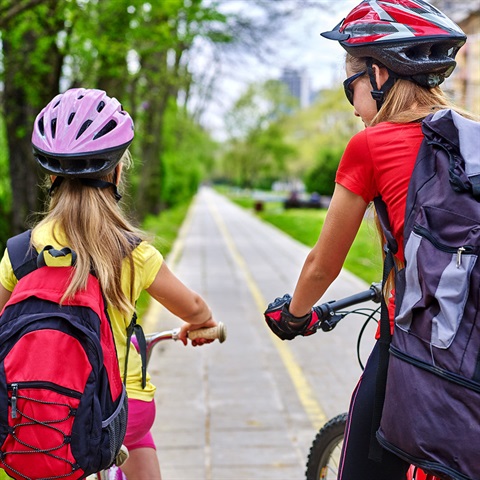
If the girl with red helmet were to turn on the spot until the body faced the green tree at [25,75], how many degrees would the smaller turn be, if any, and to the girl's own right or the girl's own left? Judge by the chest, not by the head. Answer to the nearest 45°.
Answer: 0° — they already face it

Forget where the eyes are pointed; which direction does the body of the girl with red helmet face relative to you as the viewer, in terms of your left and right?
facing away from the viewer and to the left of the viewer

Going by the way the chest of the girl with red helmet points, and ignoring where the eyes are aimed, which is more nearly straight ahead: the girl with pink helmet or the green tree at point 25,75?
the green tree

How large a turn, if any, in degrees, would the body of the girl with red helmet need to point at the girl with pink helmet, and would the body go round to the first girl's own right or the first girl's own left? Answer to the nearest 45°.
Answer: approximately 45° to the first girl's own left

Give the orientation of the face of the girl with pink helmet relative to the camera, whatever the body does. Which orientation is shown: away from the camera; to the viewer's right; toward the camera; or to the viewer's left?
away from the camera

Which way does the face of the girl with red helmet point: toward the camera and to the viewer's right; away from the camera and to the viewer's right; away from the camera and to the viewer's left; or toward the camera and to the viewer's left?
away from the camera and to the viewer's left

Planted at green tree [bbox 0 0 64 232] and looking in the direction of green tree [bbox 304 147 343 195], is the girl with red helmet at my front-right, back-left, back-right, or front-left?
back-right

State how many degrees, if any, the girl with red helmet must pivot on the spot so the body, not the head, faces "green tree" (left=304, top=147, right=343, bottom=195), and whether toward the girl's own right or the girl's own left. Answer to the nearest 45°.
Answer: approximately 45° to the girl's own right
